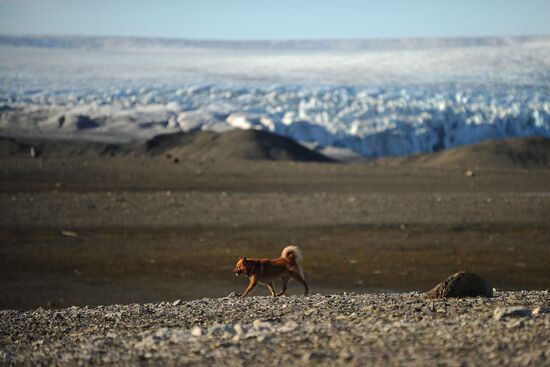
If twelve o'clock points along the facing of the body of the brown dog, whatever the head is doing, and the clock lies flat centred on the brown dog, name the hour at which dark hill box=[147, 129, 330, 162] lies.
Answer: The dark hill is roughly at 3 o'clock from the brown dog.

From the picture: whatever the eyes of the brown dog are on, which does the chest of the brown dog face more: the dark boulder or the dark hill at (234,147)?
the dark hill

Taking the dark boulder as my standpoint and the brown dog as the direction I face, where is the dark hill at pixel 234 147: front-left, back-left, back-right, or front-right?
front-right

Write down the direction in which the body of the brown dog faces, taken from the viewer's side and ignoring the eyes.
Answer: to the viewer's left

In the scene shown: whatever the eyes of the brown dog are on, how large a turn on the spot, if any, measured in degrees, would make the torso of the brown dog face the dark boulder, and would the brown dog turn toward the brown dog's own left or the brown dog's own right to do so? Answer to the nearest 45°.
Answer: approximately 135° to the brown dog's own left
